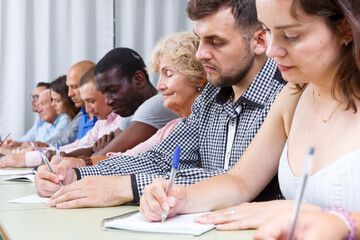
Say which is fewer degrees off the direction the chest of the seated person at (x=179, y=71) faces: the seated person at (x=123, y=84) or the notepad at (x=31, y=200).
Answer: the notepad

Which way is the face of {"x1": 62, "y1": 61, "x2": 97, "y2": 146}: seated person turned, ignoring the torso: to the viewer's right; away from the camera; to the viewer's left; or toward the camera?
to the viewer's left

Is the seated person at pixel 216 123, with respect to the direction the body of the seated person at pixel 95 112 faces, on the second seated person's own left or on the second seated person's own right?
on the second seated person's own left
